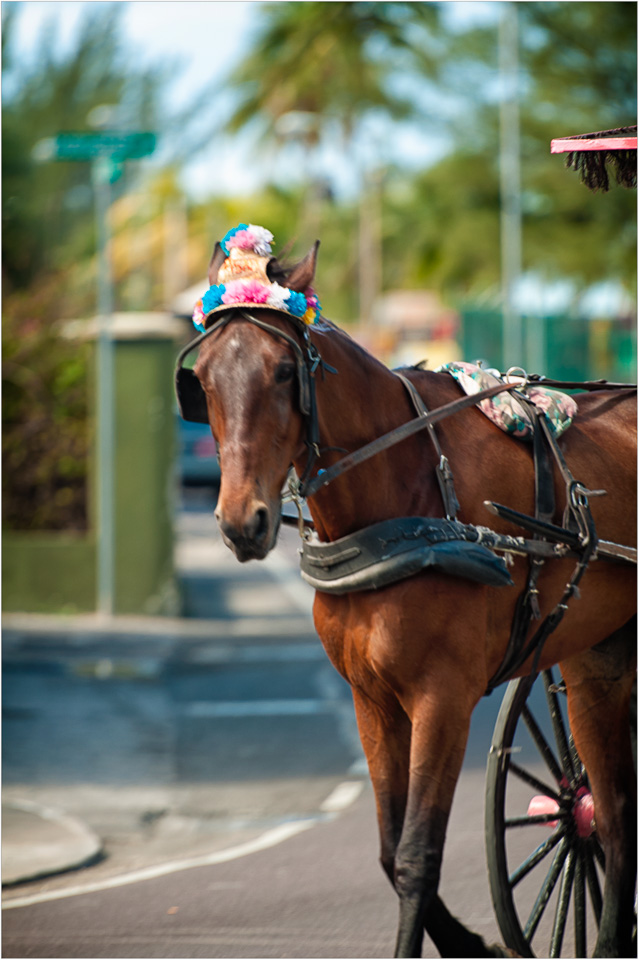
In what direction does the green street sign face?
toward the camera

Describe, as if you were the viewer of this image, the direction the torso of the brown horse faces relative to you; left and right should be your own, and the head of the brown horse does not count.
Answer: facing the viewer and to the left of the viewer

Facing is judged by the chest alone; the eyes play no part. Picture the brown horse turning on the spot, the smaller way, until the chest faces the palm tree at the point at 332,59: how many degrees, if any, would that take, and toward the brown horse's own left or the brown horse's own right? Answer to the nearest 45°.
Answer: approximately 135° to the brown horse's own right

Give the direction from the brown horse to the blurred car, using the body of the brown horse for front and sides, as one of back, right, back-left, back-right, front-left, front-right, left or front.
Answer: back-right

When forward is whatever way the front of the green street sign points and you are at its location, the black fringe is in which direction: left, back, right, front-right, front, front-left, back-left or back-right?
front

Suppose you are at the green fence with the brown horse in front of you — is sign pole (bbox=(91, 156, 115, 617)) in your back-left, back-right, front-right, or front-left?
front-right

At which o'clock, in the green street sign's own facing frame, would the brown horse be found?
The brown horse is roughly at 12 o'clock from the green street sign.

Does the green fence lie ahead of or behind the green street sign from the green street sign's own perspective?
behind

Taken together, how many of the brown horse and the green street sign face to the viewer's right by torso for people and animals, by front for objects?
0
